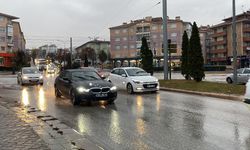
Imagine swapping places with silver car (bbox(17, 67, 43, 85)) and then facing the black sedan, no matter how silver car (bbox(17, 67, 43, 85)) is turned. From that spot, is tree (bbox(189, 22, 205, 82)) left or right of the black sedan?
left

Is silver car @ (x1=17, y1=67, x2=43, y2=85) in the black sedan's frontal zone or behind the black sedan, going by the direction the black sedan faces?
behind

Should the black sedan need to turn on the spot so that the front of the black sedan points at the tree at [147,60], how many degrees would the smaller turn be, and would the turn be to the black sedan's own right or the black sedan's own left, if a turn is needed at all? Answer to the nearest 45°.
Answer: approximately 135° to the black sedan's own left

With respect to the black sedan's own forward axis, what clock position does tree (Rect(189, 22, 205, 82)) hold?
The tree is roughly at 9 o'clock from the black sedan.

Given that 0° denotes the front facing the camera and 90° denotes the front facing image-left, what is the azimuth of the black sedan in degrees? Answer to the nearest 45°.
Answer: approximately 315°

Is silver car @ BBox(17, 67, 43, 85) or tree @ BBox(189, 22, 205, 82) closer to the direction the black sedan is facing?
the tree
